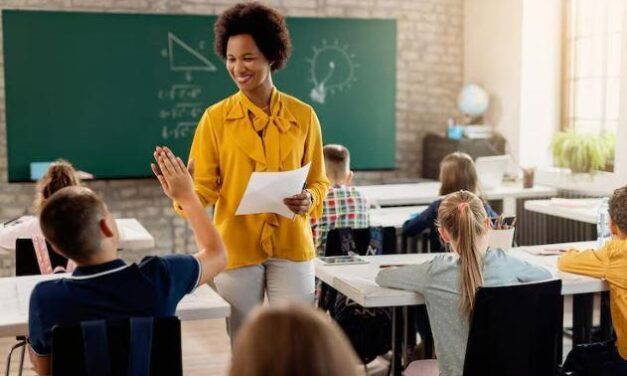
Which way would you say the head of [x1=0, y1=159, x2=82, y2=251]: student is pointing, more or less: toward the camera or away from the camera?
away from the camera

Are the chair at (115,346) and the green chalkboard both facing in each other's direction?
yes

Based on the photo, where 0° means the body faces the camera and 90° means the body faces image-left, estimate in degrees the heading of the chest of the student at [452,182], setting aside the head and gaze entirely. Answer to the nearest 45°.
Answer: approximately 180°

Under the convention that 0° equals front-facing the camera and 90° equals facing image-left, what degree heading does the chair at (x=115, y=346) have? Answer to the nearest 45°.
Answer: approximately 180°

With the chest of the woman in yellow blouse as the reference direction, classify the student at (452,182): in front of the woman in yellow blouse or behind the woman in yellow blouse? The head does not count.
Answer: behind

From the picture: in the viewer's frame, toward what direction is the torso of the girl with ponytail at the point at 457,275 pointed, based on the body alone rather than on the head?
away from the camera

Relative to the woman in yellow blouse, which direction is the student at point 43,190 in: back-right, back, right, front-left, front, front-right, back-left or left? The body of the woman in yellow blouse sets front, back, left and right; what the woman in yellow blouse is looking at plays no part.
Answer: back-right

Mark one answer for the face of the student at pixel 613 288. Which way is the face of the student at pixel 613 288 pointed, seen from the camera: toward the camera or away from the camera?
away from the camera

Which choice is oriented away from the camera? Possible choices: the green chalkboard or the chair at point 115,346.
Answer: the chair
